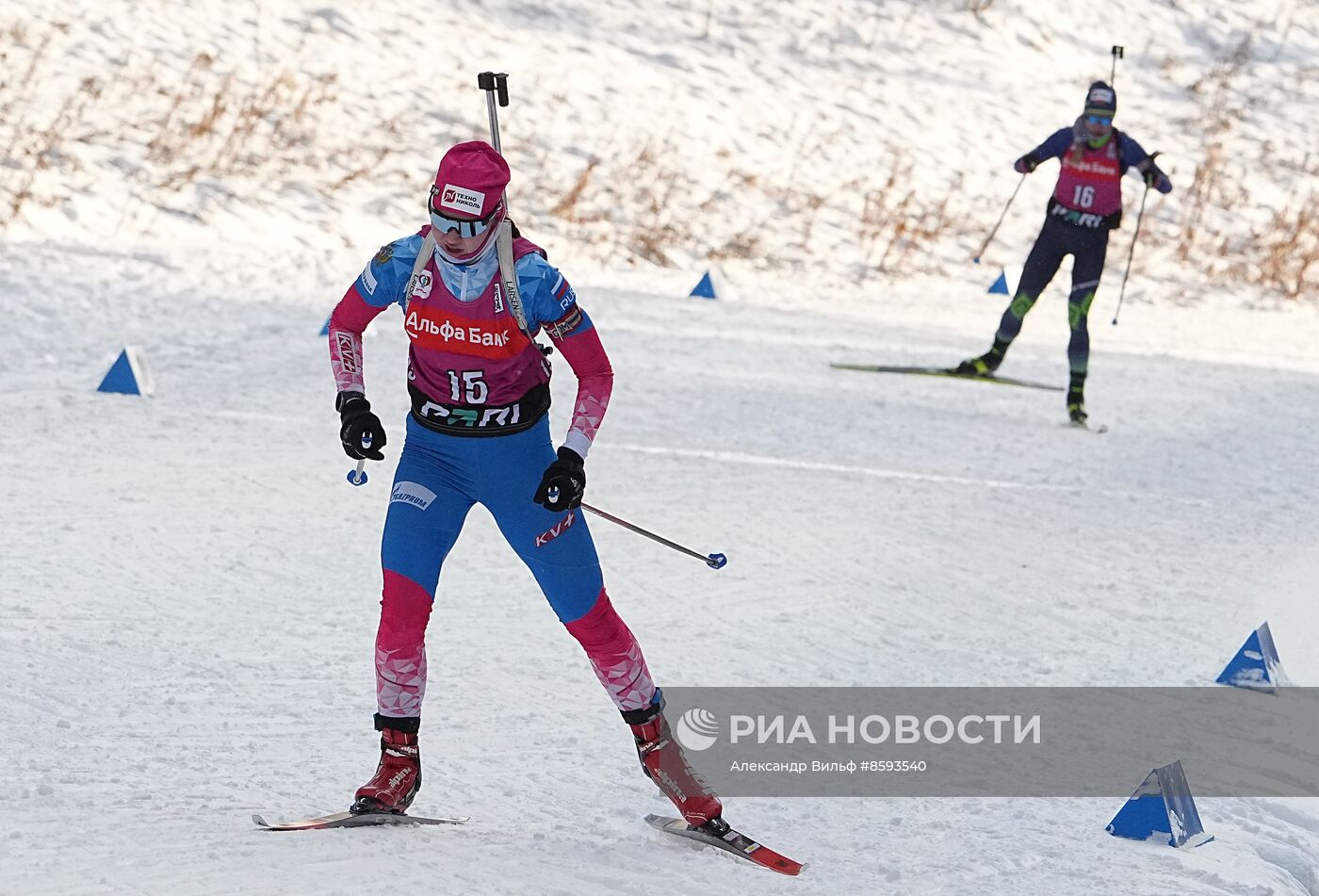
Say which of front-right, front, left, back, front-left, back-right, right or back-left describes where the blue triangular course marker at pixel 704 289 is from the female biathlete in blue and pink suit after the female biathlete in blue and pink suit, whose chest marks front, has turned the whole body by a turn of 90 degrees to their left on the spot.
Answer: left

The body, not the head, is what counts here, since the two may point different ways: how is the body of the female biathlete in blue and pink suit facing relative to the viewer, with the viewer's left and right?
facing the viewer

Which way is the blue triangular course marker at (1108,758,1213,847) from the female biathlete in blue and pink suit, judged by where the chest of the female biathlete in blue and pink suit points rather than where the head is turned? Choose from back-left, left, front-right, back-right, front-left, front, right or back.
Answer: left

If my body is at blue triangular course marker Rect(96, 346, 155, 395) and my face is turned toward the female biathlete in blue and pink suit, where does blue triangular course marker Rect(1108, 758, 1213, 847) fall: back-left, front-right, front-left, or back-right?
front-left

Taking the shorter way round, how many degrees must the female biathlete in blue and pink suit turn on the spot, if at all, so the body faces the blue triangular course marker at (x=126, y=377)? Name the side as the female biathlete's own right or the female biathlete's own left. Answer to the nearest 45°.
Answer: approximately 135° to the female biathlete's own right

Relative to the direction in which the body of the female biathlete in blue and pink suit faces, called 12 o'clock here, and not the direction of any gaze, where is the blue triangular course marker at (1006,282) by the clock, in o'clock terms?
The blue triangular course marker is roughly at 7 o'clock from the female biathlete in blue and pink suit.

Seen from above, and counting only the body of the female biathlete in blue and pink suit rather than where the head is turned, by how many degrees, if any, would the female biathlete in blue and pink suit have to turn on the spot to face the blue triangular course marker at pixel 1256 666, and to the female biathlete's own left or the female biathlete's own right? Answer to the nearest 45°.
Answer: approximately 135° to the female biathlete's own left
